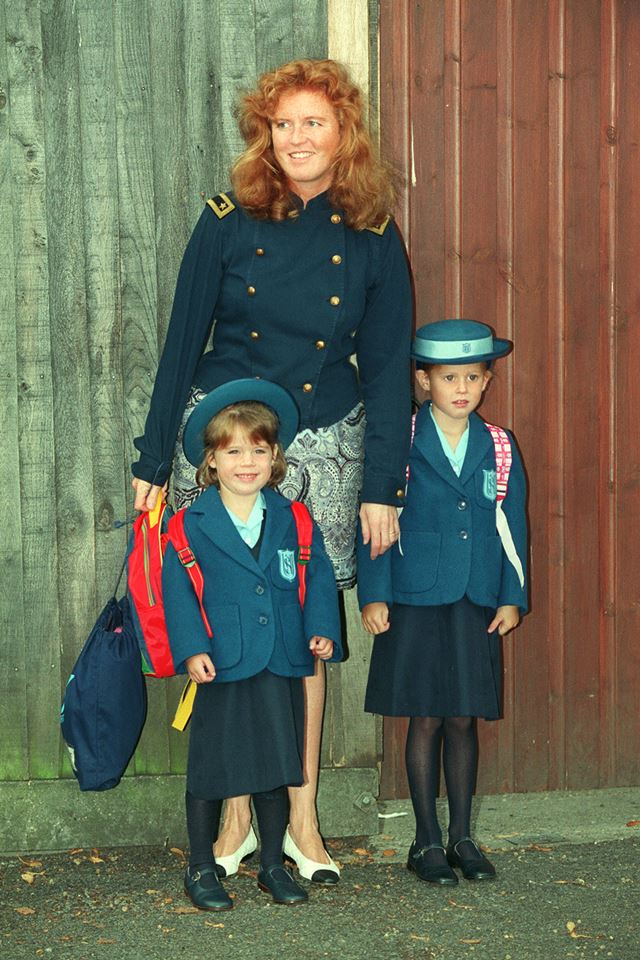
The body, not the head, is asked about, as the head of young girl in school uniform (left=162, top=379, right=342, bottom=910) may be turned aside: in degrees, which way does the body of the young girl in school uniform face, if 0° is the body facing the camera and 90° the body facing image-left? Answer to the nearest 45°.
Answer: approximately 0°

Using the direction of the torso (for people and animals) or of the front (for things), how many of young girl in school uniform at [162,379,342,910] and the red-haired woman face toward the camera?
2

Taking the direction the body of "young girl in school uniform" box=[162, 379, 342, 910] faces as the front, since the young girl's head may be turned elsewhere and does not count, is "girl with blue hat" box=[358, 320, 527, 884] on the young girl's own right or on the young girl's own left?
on the young girl's own left
